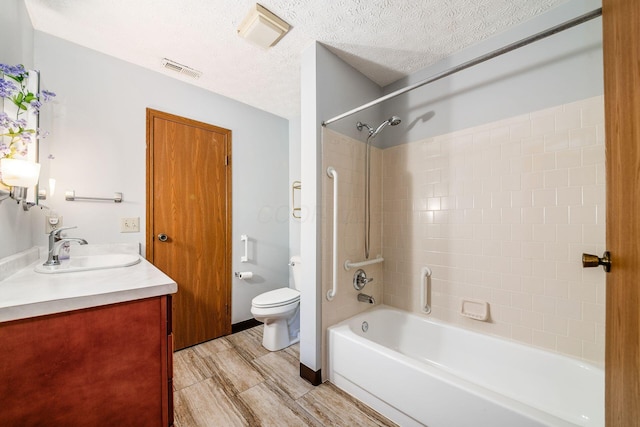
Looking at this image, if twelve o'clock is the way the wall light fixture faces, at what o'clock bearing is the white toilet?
The white toilet is roughly at 12 o'clock from the wall light fixture.

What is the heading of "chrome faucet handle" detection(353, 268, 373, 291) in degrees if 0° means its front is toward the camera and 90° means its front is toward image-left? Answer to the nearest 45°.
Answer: approximately 315°

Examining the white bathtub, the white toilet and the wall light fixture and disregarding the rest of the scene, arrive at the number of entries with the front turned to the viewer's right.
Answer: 1

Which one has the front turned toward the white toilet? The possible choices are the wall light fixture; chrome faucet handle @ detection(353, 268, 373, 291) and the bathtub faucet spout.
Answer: the wall light fixture

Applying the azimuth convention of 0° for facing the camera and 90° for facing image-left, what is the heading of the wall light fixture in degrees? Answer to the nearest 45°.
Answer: approximately 270°

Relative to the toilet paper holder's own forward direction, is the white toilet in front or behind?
in front

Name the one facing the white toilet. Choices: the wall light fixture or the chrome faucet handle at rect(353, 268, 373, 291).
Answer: the wall light fixture

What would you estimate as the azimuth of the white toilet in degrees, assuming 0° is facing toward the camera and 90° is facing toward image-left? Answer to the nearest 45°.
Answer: approximately 45°

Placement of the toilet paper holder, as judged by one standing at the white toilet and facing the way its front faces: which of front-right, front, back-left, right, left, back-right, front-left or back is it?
right

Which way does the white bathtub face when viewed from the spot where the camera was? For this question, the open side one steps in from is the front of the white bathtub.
facing the viewer and to the left of the viewer

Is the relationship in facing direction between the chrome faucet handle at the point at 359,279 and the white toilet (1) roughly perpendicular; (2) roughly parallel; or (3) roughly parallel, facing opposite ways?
roughly perpendicular

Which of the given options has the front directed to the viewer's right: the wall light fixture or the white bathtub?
the wall light fixture
